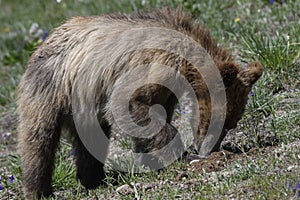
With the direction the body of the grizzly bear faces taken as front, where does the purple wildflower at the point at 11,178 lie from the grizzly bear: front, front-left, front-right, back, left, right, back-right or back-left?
back

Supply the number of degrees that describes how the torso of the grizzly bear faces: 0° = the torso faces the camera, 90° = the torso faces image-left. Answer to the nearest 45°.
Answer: approximately 270°
